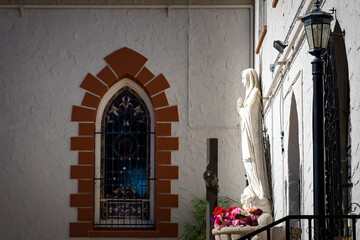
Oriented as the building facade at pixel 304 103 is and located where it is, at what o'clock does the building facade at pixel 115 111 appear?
the building facade at pixel 115 111 is roughly at 2 o'clock from the building facade at pixel 304 103.

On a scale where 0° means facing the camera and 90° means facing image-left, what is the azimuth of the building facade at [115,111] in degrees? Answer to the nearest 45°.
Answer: approximately 0°

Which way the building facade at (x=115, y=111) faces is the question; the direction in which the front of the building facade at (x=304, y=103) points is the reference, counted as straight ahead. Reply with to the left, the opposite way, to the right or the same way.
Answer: to the left

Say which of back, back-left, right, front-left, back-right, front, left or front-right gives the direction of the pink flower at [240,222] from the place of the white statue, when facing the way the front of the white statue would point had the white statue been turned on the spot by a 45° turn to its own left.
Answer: front-left

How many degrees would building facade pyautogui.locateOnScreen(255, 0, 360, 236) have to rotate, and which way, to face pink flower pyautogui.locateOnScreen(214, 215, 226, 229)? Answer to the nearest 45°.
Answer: approximately 45° to its right

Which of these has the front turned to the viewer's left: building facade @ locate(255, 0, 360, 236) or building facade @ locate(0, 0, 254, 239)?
building facade @ locate(255, 0, 360, 236)

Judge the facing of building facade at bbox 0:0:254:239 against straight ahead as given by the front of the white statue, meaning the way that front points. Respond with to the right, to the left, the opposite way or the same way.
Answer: to the left

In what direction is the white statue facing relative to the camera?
to the viewer's left

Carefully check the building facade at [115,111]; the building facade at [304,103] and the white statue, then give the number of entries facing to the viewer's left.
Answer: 2

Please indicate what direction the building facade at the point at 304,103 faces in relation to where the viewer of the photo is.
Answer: facing to the left of the viewer
